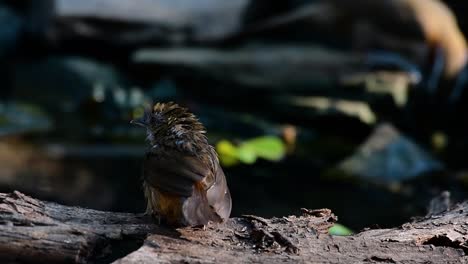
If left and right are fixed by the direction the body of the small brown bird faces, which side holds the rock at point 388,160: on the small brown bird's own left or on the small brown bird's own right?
on the small brown bird's own right

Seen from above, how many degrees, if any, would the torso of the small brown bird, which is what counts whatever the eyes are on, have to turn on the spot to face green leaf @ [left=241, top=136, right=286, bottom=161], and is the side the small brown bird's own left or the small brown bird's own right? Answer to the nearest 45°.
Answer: approximately 45° to the small brown bird's own right

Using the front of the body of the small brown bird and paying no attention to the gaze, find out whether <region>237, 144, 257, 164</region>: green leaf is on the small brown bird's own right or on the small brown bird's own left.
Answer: on the small brown bird's own right

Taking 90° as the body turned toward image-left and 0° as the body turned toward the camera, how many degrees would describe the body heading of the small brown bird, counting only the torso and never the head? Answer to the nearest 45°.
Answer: approximately 135°
